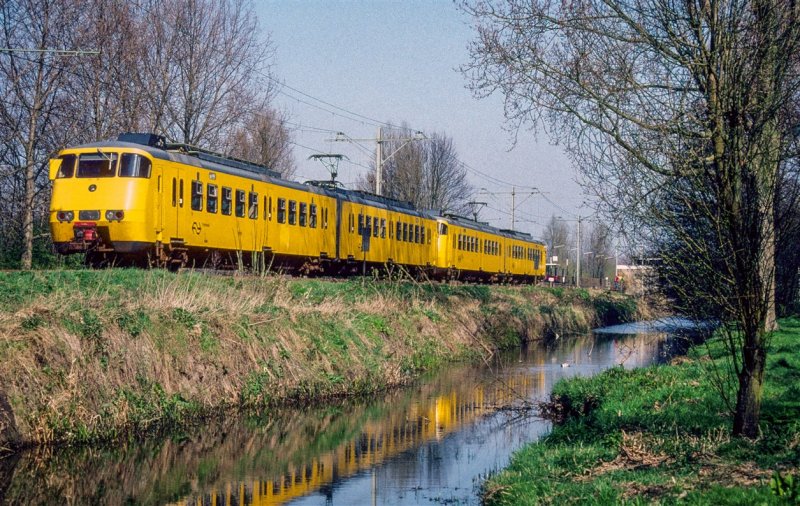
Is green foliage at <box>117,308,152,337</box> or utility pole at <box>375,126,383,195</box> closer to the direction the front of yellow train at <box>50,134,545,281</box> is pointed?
the green foliage

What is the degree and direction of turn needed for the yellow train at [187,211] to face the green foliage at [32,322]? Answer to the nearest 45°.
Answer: approximately 45° to its left

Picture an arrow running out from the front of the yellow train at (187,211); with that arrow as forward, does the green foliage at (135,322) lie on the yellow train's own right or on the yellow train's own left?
on the yellow train's own left

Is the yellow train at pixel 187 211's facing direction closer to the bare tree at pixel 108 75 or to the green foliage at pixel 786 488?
the green foliage

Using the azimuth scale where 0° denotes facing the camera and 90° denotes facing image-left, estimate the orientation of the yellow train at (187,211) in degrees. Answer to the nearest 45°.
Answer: approximately 45°

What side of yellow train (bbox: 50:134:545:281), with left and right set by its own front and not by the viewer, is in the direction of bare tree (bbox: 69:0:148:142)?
right

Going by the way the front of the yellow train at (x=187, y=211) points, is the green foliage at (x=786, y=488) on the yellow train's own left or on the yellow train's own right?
on the yellow train's own left

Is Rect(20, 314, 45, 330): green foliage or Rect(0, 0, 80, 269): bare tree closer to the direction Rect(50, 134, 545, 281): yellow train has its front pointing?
the green foliage

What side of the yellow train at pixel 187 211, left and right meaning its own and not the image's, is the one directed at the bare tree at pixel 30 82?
front

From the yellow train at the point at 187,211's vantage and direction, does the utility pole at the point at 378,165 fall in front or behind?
behind
